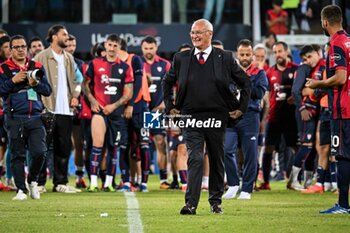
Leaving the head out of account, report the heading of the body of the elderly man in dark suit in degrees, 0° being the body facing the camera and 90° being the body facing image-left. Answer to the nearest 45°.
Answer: approximately 0°

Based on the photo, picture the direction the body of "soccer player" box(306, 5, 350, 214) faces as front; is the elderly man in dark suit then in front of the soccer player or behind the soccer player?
in front

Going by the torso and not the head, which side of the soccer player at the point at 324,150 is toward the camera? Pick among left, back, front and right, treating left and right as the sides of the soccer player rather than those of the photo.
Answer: left

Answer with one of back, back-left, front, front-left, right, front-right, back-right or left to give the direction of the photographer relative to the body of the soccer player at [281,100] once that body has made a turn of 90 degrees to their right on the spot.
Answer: front-left

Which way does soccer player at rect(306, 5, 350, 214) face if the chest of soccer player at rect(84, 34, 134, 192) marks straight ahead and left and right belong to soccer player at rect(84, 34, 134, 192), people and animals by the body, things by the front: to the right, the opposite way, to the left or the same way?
to the right

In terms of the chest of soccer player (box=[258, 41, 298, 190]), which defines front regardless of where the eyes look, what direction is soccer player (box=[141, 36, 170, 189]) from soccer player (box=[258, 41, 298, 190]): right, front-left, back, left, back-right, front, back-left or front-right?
right

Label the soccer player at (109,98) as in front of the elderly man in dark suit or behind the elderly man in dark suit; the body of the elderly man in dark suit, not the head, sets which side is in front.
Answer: behind

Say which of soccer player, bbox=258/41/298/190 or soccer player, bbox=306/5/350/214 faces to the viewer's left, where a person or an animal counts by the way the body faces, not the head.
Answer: soccer player, bbox=306/5/350/214

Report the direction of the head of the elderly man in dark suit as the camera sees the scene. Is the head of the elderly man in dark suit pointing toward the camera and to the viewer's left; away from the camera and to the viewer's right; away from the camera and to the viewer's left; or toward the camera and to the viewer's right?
toward the camera and to the viewer's left
